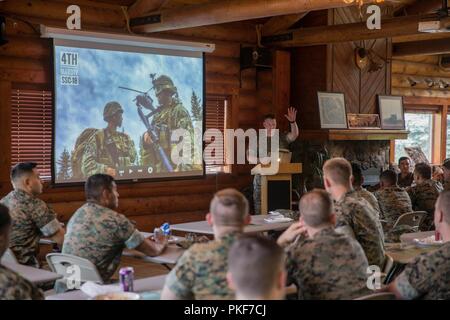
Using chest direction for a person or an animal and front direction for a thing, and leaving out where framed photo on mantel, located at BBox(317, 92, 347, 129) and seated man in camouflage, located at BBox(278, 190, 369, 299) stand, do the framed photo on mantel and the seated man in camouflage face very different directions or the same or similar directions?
very different directions

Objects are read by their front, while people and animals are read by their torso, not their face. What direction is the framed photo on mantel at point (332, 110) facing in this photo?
toward the camera

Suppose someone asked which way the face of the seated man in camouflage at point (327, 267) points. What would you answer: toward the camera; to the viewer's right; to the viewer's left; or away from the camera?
away from the camera

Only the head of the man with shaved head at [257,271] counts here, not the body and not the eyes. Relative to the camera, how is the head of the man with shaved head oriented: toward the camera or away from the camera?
away from the camera

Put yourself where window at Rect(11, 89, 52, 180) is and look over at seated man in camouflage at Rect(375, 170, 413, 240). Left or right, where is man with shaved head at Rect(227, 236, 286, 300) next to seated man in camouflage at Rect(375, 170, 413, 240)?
right

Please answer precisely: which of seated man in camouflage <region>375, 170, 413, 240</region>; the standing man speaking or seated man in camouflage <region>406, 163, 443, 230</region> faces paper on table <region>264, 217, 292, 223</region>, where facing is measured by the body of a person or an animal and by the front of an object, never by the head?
the standing man speaking

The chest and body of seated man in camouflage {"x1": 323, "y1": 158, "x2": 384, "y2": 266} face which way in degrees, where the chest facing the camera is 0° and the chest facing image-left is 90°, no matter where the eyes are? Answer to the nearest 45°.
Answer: approximately 135°

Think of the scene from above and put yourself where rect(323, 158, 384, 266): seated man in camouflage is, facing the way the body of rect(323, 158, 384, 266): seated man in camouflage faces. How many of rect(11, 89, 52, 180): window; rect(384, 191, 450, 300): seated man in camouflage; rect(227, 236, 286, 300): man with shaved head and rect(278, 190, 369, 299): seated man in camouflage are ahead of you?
1

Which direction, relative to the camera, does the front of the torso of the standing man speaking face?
toward the camera

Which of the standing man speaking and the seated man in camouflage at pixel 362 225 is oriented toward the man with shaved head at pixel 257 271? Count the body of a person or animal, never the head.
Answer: the standing man speaking

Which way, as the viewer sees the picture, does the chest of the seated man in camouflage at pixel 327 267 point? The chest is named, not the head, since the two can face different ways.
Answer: away from the camera

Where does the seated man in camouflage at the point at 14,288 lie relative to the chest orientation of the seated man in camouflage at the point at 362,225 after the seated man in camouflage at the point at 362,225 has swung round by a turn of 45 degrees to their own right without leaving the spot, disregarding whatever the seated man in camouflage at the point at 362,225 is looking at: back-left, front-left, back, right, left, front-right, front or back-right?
back-left

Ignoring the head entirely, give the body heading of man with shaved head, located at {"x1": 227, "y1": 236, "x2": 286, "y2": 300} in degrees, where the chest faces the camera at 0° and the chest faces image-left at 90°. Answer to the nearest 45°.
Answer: approximately 180°

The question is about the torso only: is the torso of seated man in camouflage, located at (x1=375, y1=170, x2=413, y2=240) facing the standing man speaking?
yes

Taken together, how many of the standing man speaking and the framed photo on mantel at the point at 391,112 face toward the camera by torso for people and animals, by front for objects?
2

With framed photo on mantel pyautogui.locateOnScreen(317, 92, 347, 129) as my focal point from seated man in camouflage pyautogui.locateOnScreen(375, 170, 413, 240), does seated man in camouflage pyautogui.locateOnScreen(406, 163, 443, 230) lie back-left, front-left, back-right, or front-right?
front-right

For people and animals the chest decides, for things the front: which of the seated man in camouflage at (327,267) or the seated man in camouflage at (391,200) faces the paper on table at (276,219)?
the seated man in camouflage at (327,267)

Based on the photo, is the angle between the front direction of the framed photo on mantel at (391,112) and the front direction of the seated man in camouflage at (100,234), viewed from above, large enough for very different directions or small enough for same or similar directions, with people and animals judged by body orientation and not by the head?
very different directions

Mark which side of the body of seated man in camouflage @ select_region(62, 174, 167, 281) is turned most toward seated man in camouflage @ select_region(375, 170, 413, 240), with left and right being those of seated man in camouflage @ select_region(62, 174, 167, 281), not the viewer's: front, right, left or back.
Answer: front
